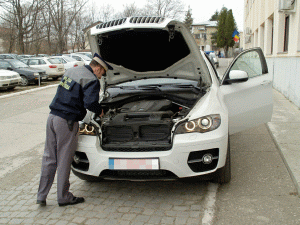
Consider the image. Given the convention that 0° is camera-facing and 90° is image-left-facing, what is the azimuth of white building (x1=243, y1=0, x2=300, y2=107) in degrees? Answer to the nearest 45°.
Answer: approximately 45°

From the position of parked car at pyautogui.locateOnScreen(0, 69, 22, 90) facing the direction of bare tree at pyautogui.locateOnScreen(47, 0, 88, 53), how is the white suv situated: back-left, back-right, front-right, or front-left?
back-right

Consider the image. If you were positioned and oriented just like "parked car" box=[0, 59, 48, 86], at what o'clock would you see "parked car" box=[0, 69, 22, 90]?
"parked car" box=[0, 69, 22, 90] is roughly at 2 o'clock from "parked car" box=[0, 59, 48, 86].

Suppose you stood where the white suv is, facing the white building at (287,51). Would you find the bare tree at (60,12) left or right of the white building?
left

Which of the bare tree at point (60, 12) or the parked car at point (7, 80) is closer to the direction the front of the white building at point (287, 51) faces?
the parked car

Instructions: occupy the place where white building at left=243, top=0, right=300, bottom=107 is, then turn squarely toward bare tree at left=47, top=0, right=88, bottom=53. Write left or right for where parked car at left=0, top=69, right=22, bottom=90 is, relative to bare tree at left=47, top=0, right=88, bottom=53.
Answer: left

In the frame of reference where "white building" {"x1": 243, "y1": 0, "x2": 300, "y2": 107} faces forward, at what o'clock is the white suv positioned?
The white suv is roughly at 11 o'clock from the white building.

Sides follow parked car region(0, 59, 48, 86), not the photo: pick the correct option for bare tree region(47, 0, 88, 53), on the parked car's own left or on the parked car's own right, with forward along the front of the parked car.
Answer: on the parked car's own left
